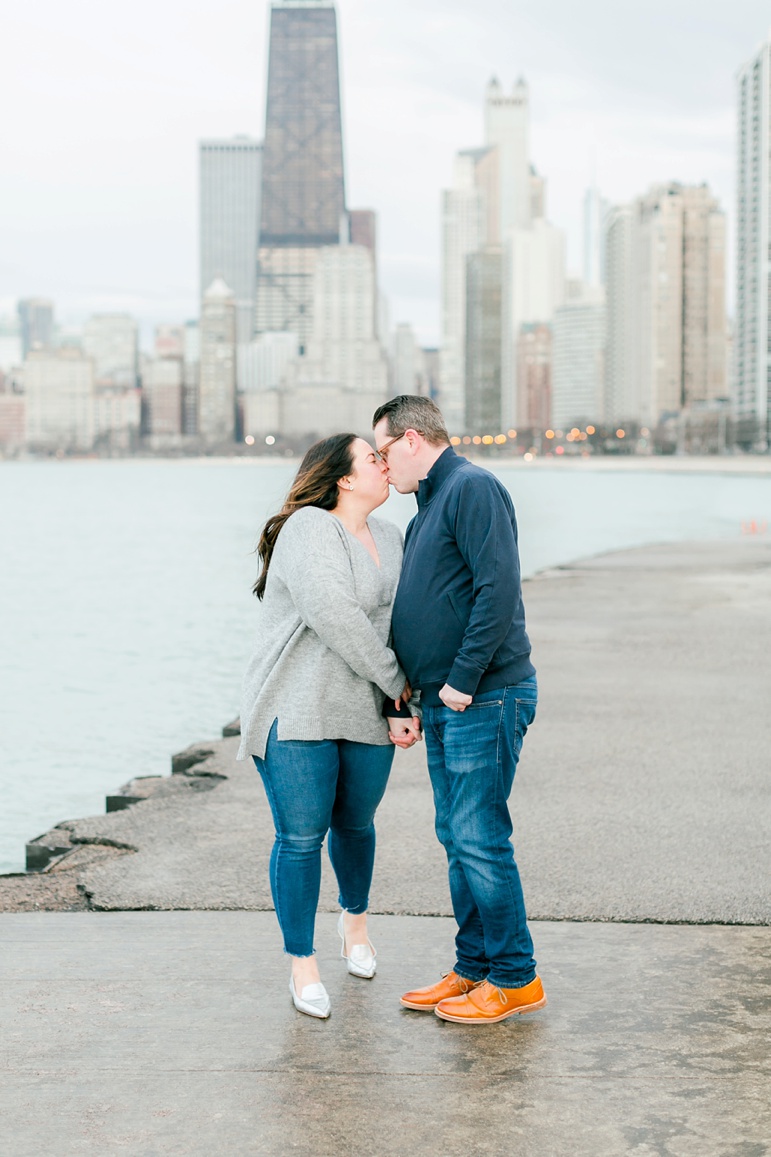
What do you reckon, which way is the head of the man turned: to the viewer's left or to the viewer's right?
to the viewer's left

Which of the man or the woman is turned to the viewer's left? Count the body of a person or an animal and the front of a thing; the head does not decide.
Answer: the man

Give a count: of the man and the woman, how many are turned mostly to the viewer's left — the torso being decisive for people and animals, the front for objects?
1

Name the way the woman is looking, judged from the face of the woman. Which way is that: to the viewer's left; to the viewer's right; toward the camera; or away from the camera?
to the viewer's right

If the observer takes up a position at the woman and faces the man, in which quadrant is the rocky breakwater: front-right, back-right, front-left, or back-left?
back-left

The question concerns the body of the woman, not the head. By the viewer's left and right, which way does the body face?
facing the viewer and to the right of the viewer

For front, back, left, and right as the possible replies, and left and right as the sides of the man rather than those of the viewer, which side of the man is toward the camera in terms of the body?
left

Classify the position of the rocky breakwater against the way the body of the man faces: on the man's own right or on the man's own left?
on the man's own right
